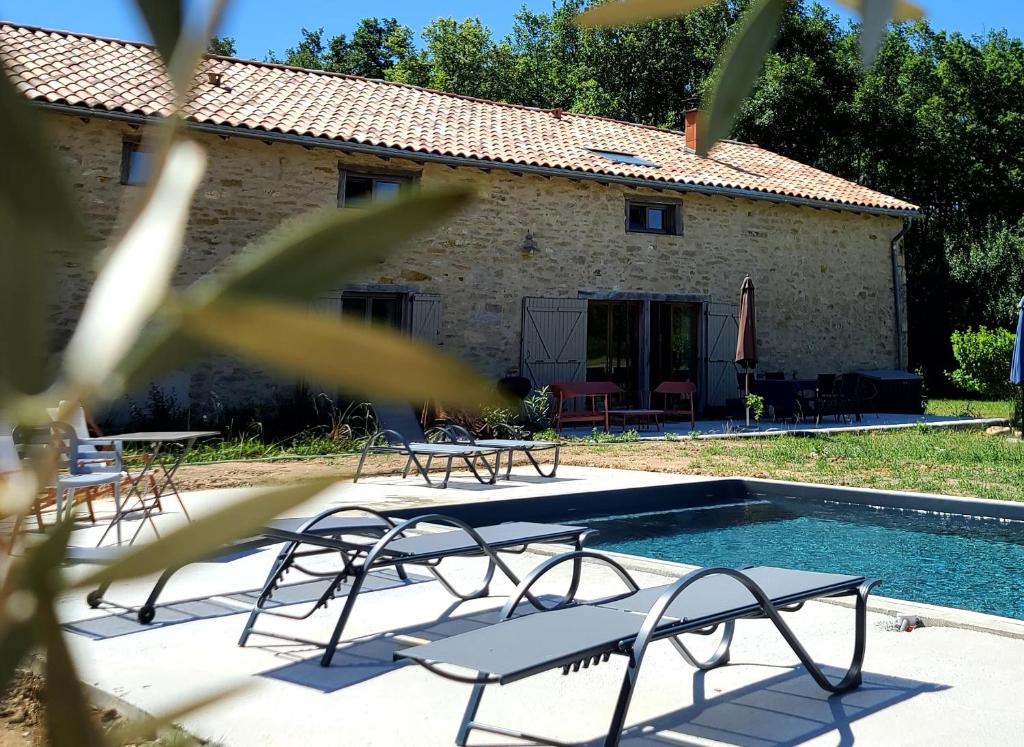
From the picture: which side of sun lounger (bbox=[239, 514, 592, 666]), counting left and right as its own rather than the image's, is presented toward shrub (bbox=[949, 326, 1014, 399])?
front

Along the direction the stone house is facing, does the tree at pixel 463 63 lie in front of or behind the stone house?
behind

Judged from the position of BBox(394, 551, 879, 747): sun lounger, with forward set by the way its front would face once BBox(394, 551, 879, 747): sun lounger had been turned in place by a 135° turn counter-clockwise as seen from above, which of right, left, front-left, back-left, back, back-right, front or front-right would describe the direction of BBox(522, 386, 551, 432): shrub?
right

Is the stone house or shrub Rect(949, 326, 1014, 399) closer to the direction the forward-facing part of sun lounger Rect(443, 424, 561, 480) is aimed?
the shrub

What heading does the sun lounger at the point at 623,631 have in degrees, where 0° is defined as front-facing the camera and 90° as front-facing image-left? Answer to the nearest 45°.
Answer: approximately 225°

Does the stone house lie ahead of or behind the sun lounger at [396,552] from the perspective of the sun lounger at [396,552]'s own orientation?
ahead

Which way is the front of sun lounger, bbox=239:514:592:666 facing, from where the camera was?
facing away from the viewer and to the right of the viewer

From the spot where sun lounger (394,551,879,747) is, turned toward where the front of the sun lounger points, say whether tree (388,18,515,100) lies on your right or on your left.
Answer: on your left

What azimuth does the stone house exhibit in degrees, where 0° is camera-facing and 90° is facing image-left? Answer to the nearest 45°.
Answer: approximately 315°

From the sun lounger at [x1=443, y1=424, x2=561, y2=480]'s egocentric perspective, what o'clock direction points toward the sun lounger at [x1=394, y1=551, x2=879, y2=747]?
the sun lounger at [x1=394, y1=551, x2=879, y2=747] is roughly at 3 o'clock from the sun lounger at [x1=443, y1=424, x2=561, y2=480].

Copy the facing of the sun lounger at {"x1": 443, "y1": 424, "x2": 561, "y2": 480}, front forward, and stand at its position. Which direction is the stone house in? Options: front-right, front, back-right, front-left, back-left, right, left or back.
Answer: left

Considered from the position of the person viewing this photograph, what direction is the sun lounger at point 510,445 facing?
facing to the right of the viewer

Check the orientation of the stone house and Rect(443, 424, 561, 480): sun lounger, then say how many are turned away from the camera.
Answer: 0
